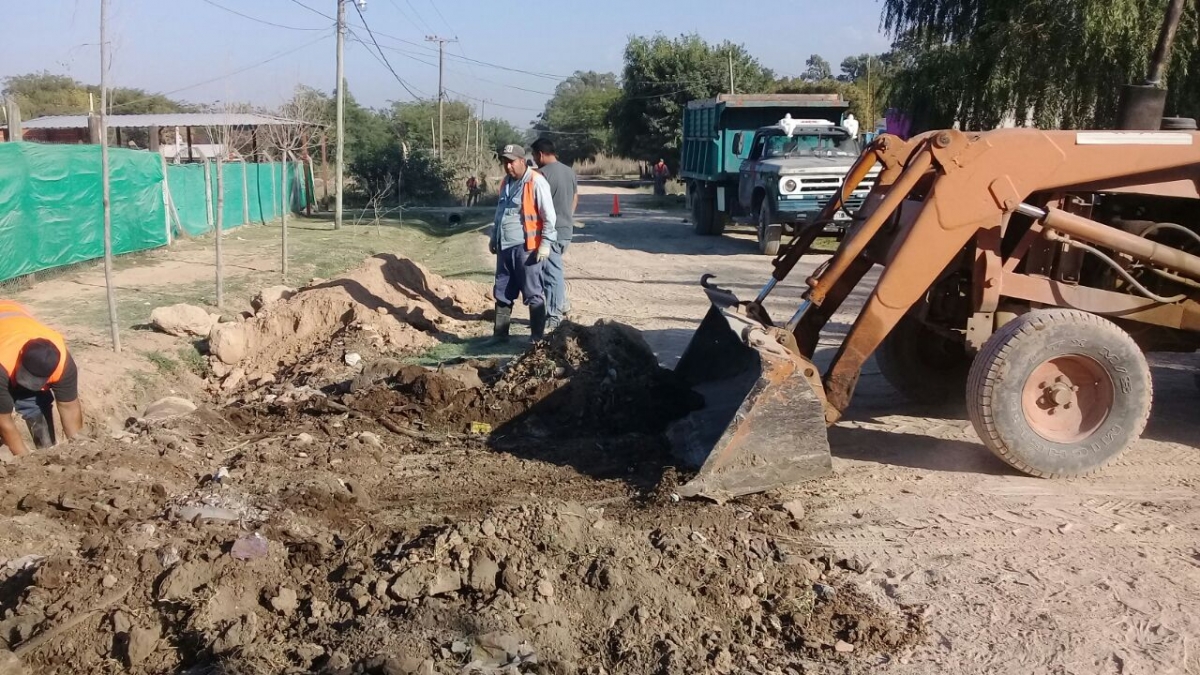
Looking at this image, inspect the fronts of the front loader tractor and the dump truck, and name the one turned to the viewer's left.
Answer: the front loader tractor

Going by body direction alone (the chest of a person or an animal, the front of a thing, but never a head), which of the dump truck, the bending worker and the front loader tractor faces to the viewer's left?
the front loader tractor

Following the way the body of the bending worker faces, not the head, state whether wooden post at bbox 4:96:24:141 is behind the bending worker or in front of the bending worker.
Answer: behind

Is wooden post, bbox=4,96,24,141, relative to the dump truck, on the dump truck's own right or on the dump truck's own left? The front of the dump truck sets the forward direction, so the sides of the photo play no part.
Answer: on the dump truck's own right

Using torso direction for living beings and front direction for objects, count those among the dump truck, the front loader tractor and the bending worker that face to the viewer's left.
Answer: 1

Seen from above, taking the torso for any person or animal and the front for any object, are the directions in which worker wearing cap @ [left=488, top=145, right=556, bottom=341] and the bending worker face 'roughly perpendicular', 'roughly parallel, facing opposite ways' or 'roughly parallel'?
roughly perpendicular

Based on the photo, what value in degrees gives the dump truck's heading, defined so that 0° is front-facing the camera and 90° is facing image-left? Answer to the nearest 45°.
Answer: approximately 315°

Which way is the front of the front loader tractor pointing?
to the viewer's left

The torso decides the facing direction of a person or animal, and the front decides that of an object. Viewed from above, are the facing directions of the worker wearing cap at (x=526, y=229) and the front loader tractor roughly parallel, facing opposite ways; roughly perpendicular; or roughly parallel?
roughly perpendicular
